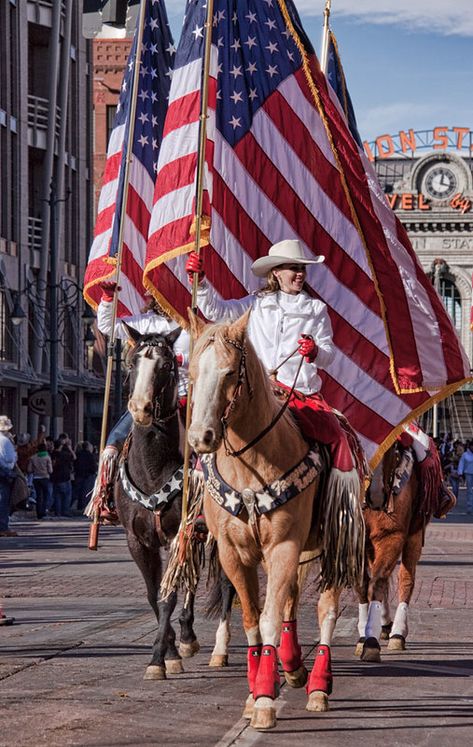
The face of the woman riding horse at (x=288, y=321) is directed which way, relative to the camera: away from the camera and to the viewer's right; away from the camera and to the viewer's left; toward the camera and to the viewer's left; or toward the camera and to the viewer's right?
toward the camera and to the viewer's right

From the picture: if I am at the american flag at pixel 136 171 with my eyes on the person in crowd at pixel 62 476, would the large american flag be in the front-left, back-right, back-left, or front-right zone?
back-right

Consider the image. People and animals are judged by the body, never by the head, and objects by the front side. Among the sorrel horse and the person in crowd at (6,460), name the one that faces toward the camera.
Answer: the sorrel horse

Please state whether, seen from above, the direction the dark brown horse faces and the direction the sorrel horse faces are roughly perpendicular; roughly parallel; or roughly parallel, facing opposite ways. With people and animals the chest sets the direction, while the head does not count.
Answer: roughly parallel

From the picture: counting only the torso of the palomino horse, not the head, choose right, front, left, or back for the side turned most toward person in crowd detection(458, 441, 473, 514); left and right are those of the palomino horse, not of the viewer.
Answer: back

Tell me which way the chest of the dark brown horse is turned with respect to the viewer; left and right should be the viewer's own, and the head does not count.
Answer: facing the viewer

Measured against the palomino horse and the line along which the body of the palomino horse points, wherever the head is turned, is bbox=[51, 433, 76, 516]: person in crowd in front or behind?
behind

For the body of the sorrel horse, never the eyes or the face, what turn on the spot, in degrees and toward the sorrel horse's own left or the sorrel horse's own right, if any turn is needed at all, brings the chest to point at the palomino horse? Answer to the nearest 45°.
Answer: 0° — it already faces it

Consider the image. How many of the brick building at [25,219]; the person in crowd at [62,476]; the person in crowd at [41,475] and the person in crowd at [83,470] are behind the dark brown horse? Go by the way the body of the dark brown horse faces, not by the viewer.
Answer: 4

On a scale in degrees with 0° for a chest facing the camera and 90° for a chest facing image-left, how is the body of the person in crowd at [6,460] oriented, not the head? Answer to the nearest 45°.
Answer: approximately 270°

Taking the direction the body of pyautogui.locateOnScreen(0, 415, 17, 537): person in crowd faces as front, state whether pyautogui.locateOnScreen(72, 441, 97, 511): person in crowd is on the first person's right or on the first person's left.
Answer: on the first person's left
